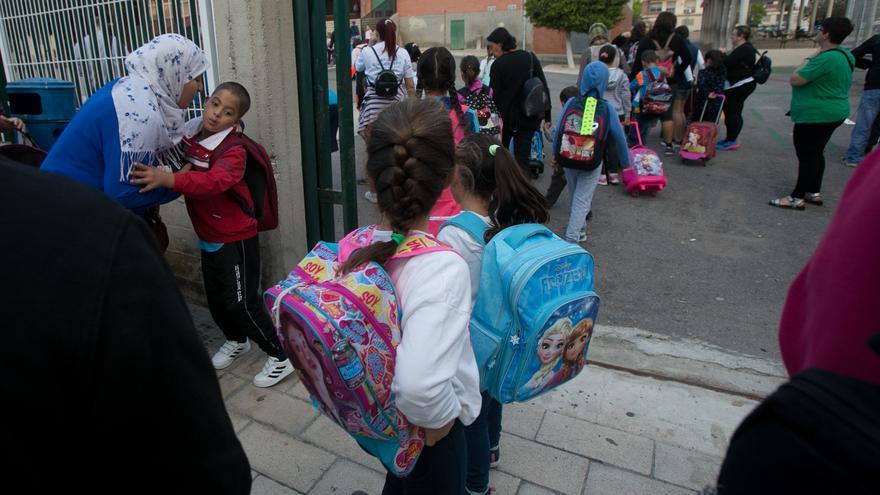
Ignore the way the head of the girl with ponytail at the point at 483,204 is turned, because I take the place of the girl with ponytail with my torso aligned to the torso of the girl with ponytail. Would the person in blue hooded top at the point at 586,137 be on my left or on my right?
on my right

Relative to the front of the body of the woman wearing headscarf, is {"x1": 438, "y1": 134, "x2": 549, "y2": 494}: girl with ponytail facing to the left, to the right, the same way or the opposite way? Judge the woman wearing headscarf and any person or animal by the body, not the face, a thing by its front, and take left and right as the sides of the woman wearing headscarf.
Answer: to the left

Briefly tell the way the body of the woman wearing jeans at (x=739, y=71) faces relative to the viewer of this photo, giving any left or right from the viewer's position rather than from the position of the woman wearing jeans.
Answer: facing to the left of the viewer

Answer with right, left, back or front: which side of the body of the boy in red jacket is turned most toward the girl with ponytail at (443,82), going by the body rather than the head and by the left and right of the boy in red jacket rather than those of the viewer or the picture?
back

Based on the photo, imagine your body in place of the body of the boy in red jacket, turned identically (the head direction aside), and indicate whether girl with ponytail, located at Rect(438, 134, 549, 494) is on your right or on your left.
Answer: on your left

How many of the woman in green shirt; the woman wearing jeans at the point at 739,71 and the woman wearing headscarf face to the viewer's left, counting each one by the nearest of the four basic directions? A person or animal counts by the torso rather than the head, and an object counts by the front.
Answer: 2

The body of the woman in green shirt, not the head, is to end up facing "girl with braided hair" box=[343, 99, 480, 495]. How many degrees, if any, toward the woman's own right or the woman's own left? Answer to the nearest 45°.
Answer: approximately 90° to the woman's own left

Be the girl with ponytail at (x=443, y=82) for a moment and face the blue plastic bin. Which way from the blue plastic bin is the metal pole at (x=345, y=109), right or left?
left

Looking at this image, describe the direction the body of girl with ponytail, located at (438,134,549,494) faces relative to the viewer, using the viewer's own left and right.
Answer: facing away from the viewer and to the left of the viewer

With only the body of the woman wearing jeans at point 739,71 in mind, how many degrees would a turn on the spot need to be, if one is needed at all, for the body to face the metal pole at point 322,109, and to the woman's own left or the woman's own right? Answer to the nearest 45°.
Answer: approximately 90° to the woman's own left

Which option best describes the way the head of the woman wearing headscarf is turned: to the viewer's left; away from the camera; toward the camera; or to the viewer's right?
to the viewer's right

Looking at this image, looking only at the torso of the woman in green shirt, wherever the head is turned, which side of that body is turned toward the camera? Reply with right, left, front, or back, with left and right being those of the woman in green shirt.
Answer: left

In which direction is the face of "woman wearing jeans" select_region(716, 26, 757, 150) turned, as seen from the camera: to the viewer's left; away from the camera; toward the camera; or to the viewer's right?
to the viewer's left

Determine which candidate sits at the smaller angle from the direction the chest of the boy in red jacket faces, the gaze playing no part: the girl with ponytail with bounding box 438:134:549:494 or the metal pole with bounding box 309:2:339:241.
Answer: the girl with ponytail

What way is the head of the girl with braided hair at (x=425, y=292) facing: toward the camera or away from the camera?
away from the camera

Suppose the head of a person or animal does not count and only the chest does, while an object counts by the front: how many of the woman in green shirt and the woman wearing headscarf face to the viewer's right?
1
